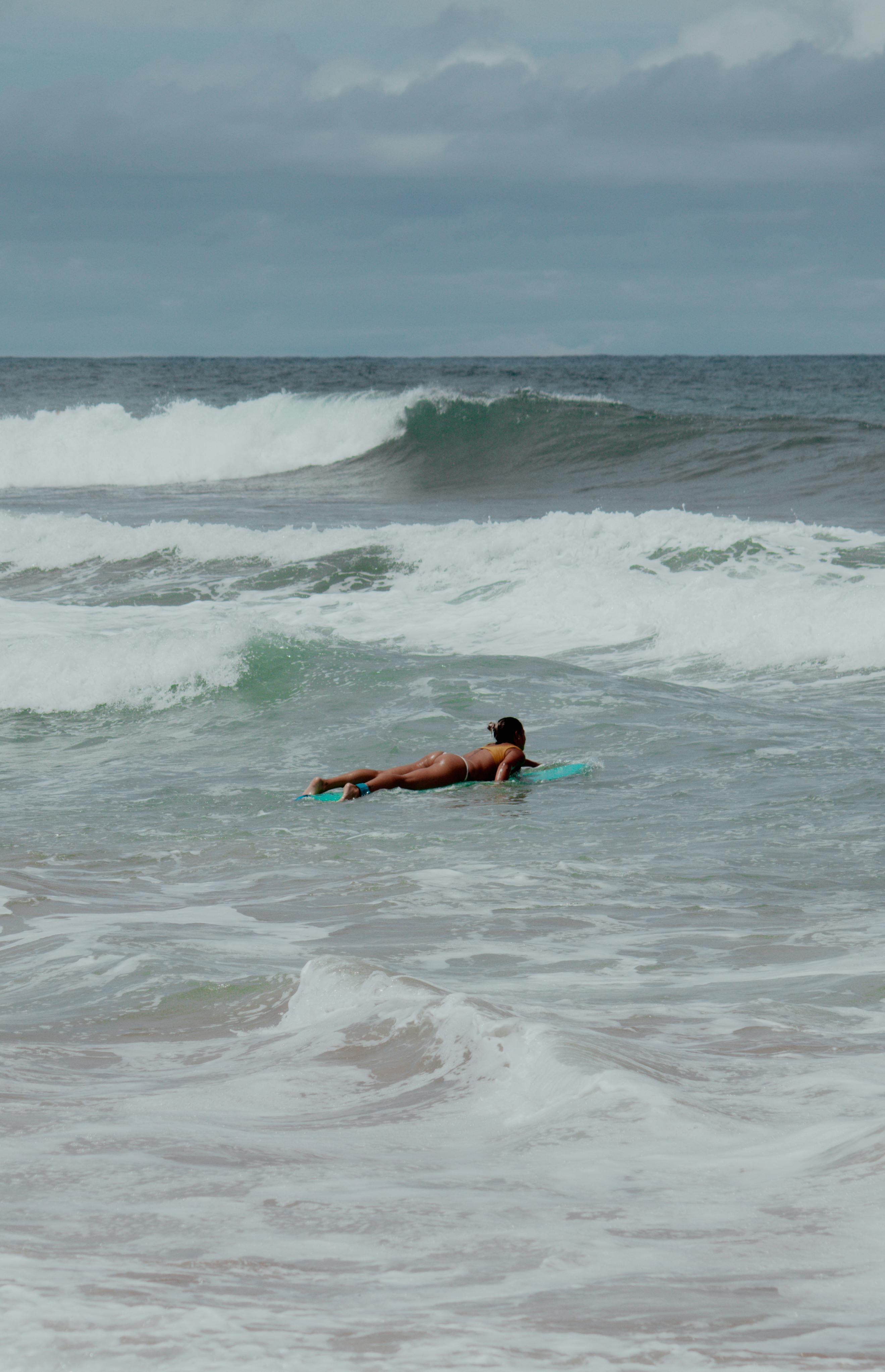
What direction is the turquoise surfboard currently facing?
to the viewer's right

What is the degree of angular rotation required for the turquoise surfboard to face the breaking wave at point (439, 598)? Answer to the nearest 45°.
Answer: approximately 90° to its left
